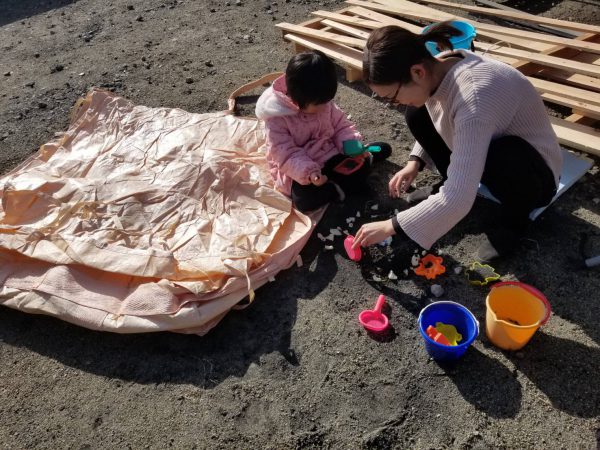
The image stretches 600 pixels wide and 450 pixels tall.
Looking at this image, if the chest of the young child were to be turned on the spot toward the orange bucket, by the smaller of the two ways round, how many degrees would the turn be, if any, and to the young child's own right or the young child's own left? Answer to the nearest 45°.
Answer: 0° — they already face it

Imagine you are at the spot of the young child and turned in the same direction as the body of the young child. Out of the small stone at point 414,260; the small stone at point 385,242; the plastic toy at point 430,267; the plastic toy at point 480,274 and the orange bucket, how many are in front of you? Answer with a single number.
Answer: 5

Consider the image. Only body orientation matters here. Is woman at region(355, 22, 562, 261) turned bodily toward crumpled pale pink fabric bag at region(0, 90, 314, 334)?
yes

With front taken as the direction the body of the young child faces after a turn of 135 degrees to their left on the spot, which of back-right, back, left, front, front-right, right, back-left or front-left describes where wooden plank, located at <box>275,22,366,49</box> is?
front

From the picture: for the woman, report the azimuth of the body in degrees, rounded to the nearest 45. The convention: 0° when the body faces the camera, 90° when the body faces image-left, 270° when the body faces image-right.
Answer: approximately 90°

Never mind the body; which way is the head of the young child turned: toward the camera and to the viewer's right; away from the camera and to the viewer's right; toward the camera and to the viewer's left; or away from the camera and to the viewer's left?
toward the camera and to the viewer's right

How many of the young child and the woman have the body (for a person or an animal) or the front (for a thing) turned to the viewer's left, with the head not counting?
1

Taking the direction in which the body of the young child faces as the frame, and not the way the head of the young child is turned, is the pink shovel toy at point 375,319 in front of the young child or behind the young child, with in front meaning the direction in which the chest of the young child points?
in front

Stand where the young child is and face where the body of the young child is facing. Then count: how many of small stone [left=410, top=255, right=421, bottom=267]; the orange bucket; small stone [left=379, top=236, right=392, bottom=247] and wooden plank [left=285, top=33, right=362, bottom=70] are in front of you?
3

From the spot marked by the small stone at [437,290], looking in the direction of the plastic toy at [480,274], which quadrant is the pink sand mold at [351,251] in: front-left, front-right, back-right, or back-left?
back-left

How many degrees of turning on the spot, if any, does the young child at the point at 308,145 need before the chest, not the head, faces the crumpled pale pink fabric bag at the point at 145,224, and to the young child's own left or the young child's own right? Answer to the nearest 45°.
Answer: approximately 135° to the young child's own right

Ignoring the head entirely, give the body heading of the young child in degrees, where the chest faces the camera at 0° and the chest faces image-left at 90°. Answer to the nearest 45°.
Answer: approximately 315°

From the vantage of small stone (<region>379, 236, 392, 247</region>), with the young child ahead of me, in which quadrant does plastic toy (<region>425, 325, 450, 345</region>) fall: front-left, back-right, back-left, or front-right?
back-left

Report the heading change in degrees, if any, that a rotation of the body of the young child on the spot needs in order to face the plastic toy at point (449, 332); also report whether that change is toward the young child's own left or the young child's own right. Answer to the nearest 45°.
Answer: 0° — they already face it

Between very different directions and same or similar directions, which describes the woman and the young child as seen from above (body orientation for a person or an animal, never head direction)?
very different directions

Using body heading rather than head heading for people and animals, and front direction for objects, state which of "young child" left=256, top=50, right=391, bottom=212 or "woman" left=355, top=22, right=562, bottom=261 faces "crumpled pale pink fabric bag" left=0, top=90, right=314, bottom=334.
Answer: the woman

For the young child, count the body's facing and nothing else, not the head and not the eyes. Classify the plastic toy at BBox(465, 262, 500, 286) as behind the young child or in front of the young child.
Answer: in front

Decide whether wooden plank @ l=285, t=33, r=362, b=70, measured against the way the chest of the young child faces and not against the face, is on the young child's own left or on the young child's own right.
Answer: on the young child's own left
